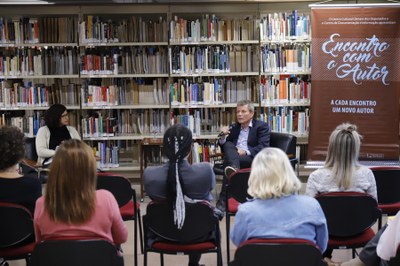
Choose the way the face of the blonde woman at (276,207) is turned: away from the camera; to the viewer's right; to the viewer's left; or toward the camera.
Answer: away from the camera

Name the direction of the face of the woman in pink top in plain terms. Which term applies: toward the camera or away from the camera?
away from the camera

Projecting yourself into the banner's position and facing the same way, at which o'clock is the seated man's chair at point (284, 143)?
The seated man's chair is roughly at 2 o'clock from the banner.

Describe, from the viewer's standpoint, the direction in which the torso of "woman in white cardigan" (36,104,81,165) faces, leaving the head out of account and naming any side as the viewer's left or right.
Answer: facing the viewer and to the right of the viewer

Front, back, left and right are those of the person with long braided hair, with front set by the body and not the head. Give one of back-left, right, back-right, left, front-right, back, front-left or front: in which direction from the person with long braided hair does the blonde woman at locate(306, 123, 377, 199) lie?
right

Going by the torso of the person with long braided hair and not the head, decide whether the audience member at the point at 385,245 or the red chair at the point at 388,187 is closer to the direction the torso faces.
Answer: the red chair

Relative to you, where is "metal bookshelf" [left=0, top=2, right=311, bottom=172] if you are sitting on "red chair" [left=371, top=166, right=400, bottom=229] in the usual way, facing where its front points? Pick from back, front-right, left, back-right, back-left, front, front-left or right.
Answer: front-left

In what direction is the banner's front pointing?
toward the camera

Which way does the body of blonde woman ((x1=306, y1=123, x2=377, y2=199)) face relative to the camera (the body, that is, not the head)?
away from the camera

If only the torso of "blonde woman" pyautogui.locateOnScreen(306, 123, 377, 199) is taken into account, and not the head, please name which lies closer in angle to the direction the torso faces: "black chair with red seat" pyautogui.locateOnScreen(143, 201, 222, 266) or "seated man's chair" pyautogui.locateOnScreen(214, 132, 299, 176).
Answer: the seated man's chair

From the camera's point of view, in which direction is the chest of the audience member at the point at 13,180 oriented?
away from the camera

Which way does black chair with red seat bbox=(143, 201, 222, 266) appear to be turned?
away from the camera

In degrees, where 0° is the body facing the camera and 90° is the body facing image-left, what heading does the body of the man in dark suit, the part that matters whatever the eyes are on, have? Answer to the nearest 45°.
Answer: approximately 45°

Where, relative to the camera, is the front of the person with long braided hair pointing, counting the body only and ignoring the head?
away from the camera

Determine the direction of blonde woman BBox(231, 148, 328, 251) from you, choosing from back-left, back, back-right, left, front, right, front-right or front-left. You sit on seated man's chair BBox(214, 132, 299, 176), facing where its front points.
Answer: front-left

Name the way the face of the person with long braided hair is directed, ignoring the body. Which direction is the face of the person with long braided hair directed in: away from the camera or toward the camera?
away from the camera

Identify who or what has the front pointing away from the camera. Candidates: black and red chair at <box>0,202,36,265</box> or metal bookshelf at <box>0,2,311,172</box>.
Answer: the black and red chair

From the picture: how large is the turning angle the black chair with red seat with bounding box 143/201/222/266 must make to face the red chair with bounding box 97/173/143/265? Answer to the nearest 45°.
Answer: approximately 45° to its left
